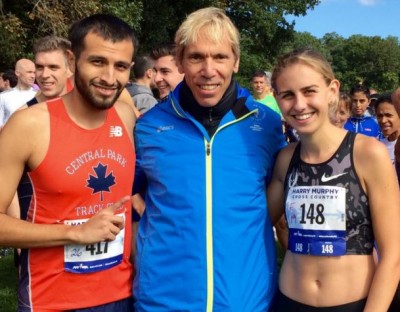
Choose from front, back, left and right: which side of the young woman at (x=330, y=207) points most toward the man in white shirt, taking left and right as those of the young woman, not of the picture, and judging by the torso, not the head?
right

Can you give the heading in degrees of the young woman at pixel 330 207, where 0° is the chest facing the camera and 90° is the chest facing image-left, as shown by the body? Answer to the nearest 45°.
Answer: approximately 45°

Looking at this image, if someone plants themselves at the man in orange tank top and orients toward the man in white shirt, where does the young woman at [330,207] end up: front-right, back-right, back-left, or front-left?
back-right

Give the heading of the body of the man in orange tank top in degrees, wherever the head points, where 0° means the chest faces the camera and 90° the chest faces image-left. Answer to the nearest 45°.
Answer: approximately 315°

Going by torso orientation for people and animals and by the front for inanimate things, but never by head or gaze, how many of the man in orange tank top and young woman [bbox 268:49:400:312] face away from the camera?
0

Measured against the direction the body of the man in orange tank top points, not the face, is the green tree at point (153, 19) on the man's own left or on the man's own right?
on the man's own left

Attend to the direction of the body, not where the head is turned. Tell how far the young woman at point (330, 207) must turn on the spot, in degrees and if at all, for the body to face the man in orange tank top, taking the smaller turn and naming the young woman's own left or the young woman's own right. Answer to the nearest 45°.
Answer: approximately 45° to the young woman's own right
